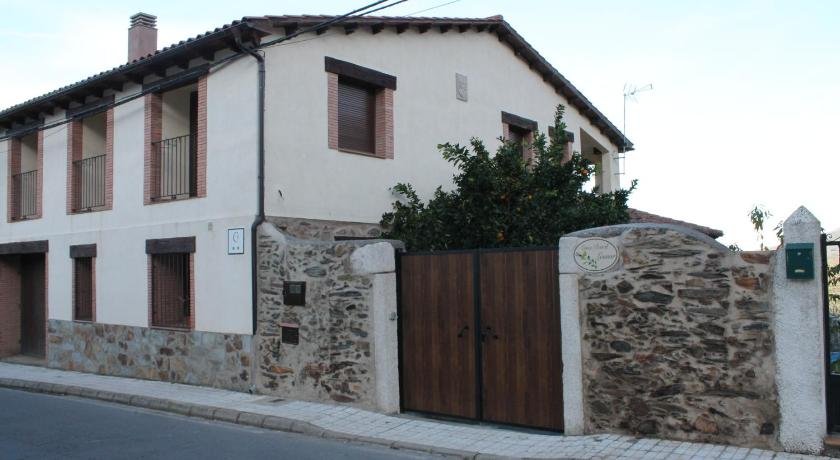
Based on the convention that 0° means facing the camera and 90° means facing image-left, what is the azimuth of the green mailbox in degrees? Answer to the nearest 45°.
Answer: approximately 0°

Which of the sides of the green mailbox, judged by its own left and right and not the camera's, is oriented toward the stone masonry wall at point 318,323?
right

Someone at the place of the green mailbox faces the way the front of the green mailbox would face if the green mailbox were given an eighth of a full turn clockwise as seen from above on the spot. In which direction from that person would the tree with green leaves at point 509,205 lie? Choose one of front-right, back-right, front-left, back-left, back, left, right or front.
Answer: right

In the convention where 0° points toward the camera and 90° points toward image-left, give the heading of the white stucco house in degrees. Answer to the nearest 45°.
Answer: approximately 45°

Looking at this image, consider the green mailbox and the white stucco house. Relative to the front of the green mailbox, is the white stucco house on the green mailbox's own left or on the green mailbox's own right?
on the green mailbox's own right

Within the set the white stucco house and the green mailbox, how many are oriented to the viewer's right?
0

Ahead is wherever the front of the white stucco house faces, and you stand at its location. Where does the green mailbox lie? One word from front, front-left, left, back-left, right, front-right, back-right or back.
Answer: left

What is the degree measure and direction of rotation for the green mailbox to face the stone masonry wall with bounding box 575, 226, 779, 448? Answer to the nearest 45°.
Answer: approximately 90° to its right

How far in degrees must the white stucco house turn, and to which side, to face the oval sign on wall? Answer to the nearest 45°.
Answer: approximately 90° to its left

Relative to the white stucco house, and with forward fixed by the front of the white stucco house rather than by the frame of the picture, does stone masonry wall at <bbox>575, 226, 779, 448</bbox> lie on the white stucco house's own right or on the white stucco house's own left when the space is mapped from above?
on the white stucco house's own left
